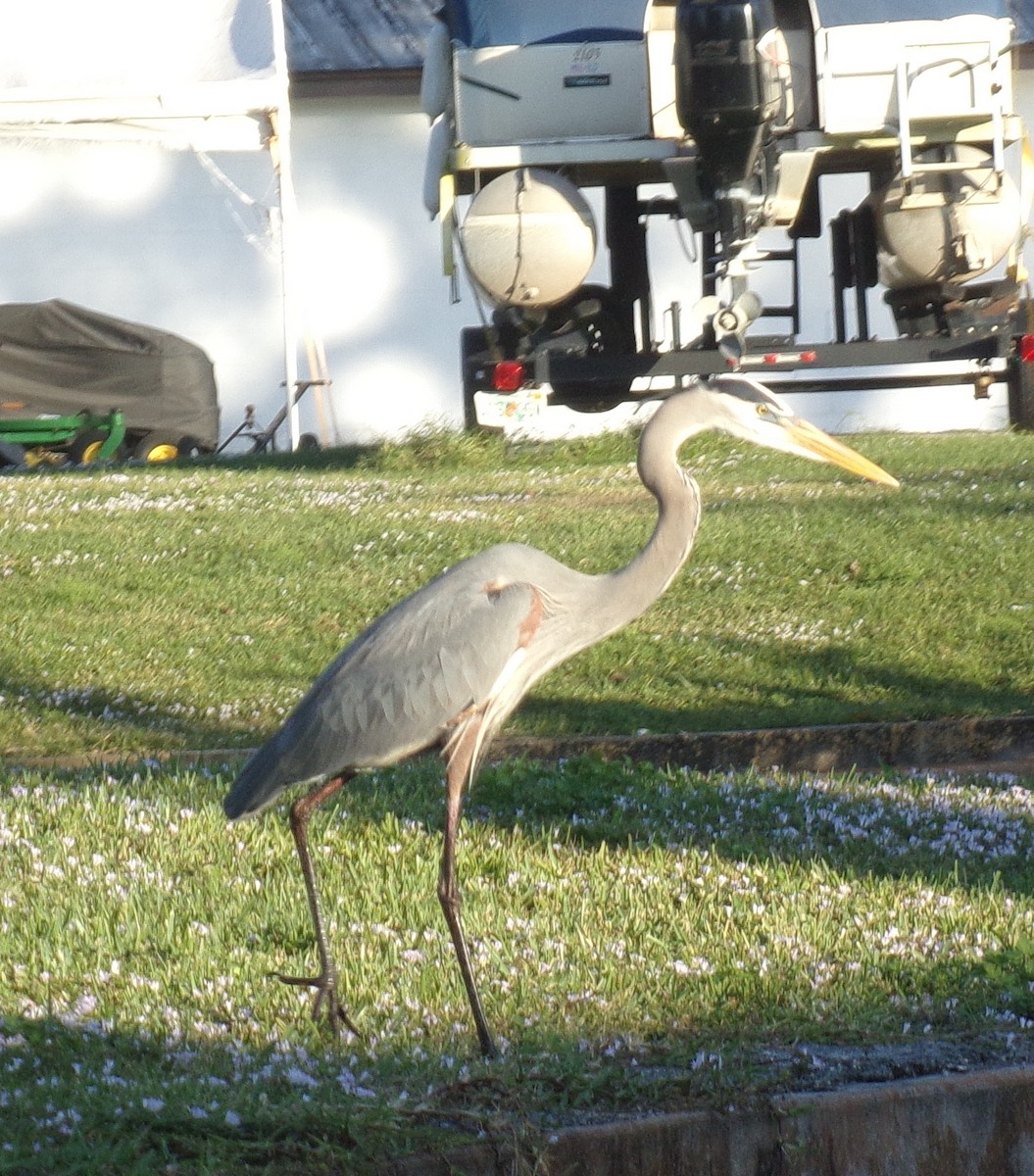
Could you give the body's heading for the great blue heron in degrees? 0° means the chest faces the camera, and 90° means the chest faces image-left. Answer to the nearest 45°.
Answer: approximately 270°

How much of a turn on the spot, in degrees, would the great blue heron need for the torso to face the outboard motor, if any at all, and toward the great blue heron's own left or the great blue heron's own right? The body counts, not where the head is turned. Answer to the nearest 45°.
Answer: approximately 90° to the great blue heron's own left
